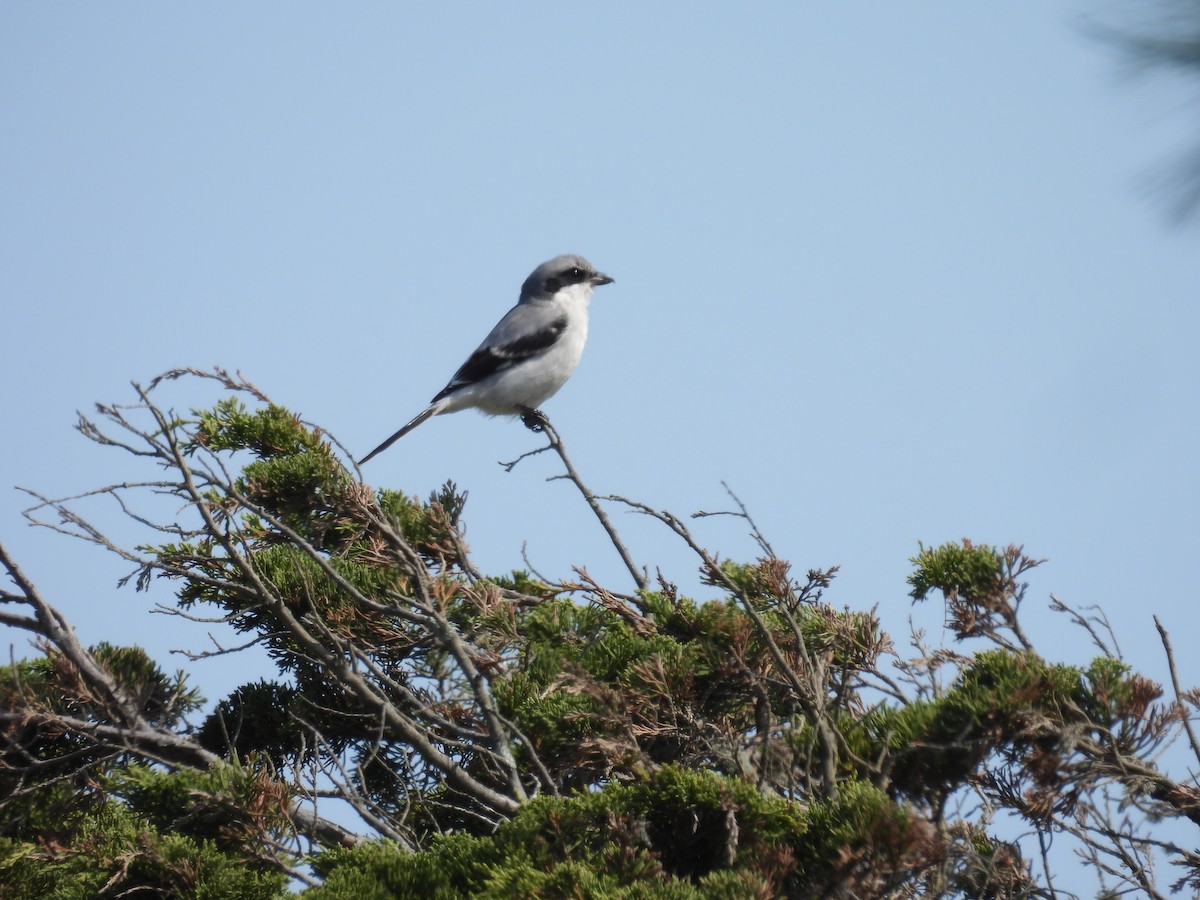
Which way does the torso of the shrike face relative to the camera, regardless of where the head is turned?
to the viewer's right
